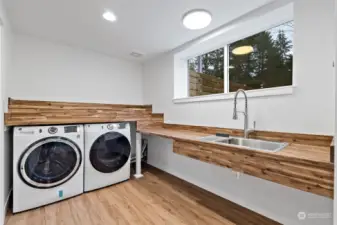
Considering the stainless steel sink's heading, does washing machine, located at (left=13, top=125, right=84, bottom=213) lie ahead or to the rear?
ahead

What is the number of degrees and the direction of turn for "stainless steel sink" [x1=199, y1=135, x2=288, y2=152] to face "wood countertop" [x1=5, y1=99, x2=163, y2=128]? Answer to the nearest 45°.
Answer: approximately 45° to its right

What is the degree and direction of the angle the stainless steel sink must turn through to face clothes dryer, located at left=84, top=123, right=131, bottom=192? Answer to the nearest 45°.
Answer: approximately 45° to its right

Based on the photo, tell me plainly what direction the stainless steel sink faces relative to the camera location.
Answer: facing the viewer and to the left of the viewer

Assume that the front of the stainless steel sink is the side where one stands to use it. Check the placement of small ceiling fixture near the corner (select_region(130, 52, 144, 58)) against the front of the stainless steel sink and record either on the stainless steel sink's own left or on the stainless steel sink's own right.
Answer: on the stainless steel sink's own right

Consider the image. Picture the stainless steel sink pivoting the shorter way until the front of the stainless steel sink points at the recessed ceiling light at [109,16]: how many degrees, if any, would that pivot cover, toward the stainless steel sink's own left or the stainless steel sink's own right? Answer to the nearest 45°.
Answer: approximately 45° to the stainless steel sink's own right
